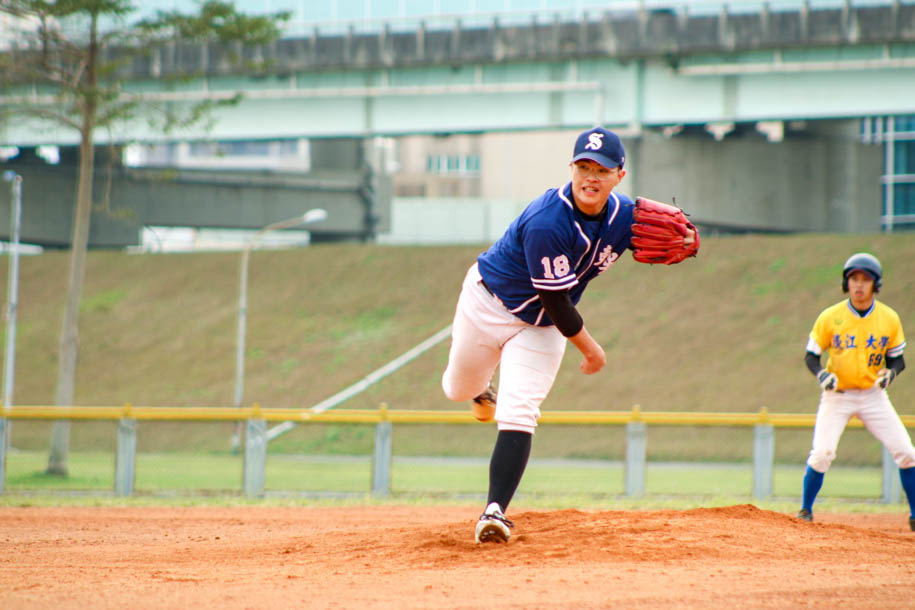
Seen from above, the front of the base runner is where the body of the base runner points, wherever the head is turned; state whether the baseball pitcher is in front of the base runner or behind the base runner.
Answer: in front

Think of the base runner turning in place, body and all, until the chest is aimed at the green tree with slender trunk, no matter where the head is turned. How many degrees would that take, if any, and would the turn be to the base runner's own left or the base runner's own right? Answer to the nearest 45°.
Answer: approximately 135° to the base runner's own right

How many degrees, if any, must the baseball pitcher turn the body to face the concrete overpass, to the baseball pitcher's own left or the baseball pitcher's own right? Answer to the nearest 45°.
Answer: approximately 135° to the baseball pitcher's own left

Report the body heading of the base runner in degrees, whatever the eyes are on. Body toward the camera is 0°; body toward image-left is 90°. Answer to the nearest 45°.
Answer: approximately 0°

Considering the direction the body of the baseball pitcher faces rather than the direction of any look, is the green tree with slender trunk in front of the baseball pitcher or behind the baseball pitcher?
behind

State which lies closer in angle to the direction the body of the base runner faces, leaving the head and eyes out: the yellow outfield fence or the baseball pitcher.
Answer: the baseball pitcher

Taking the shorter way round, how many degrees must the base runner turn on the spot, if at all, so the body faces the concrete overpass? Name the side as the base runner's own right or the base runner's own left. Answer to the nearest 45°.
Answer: approximately 180°

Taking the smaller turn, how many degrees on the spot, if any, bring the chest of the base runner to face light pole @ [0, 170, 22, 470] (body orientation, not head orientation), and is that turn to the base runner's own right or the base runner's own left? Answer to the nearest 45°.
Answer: approximately 135° to the base runner's own right

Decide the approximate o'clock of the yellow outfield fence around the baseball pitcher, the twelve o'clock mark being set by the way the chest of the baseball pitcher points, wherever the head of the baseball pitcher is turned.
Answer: The yellow outfield fence is roughly at 7 o'clock from the baseball pitcher.

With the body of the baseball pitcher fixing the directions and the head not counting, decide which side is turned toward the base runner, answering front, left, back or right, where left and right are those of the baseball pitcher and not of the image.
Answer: left
